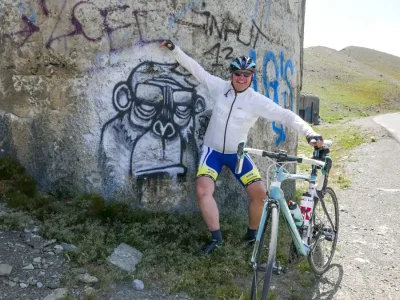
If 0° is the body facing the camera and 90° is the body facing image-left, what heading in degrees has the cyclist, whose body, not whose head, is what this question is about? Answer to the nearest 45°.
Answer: approximately 0°

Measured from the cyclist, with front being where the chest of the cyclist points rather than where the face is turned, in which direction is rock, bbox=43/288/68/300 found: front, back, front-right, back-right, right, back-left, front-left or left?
front-right
